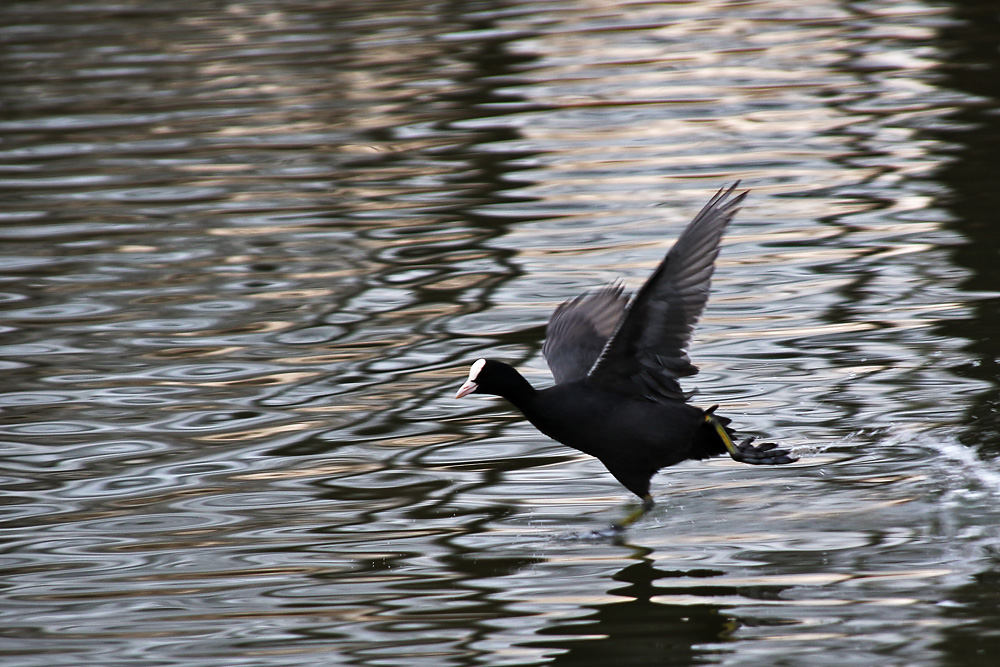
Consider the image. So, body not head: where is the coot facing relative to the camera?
to the viewer's left
